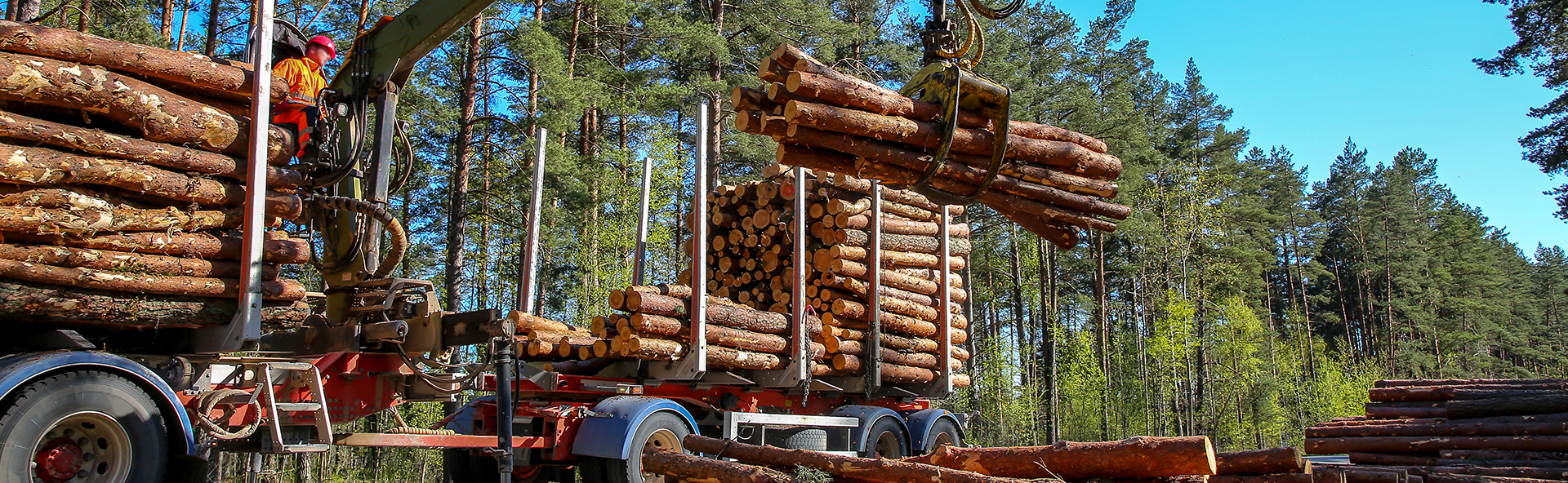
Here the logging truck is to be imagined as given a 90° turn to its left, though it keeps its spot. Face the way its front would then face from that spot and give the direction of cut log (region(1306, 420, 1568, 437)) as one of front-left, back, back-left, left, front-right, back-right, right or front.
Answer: front-left

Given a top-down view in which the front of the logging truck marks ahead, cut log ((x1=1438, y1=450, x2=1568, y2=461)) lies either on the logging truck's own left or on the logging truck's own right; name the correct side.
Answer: on the logging truck's own left

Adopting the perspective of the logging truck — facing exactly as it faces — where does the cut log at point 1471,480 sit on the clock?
The cut log is roughly at 8 o'clock from the logging truck.

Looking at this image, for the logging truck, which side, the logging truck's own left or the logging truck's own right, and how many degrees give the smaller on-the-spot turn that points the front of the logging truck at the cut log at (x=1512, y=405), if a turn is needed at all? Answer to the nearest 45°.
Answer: approximately 135° to the logging truck's own left

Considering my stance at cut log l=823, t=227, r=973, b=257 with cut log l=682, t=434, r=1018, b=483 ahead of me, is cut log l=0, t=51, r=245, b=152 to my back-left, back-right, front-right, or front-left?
front-right

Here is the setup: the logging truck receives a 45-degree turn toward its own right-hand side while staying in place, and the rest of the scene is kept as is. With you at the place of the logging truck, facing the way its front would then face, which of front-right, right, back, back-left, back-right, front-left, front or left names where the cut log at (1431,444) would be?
back

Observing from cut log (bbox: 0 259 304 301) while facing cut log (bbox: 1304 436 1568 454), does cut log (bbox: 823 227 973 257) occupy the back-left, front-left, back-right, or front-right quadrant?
front-left

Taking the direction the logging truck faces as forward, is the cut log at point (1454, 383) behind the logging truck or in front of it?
behind
